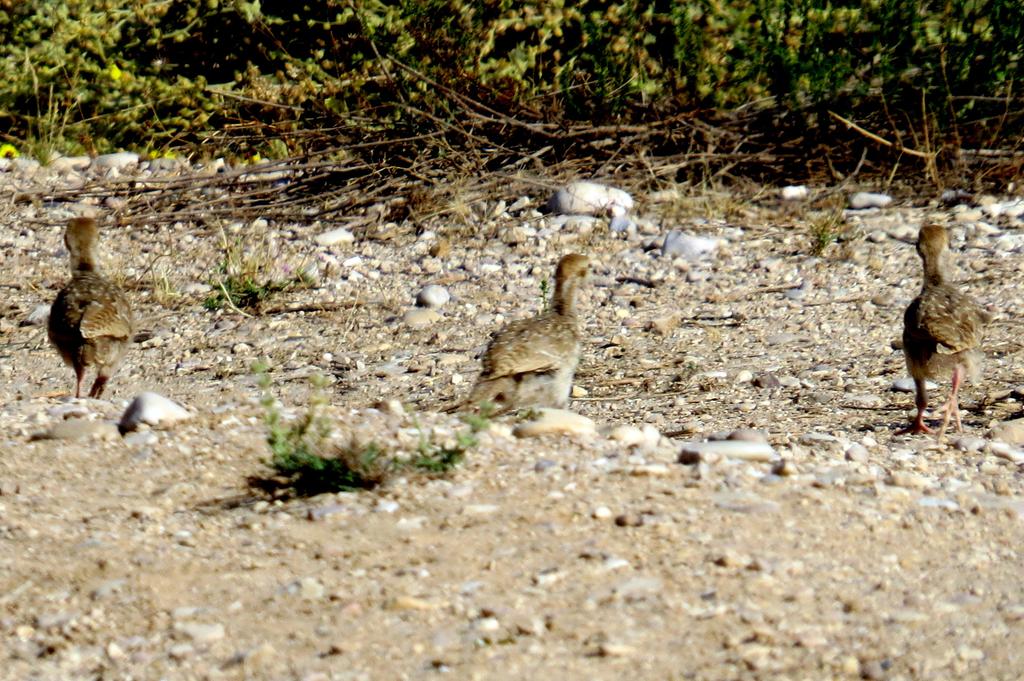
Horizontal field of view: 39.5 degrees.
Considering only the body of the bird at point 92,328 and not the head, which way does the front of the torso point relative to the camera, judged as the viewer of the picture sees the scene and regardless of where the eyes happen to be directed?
away from the camera

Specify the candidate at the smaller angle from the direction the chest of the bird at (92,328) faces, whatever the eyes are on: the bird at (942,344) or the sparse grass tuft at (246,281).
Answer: the sparse grass tuft

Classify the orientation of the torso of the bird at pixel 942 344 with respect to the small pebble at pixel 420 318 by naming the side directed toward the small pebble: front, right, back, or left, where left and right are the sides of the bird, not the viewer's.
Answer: left

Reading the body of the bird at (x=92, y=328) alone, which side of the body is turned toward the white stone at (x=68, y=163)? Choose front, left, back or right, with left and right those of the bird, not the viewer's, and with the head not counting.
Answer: front

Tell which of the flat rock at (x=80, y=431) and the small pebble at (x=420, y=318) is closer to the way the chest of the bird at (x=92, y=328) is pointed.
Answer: the small pebble

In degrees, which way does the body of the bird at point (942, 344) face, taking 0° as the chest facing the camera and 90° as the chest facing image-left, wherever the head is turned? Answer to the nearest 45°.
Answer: approximately 180°

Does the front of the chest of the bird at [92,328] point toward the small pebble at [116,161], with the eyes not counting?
yes

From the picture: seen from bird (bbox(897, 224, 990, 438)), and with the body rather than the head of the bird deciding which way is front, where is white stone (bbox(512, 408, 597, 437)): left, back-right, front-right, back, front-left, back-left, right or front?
back-left

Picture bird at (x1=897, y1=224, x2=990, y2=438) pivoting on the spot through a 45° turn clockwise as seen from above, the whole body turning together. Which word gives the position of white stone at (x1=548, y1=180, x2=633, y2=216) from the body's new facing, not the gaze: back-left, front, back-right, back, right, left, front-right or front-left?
left

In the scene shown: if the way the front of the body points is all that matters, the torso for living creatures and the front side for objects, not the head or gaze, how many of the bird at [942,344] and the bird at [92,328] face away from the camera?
2
